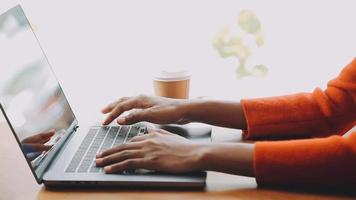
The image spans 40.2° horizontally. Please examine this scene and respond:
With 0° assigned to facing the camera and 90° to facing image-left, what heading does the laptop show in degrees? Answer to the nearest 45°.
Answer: approximately 270°
